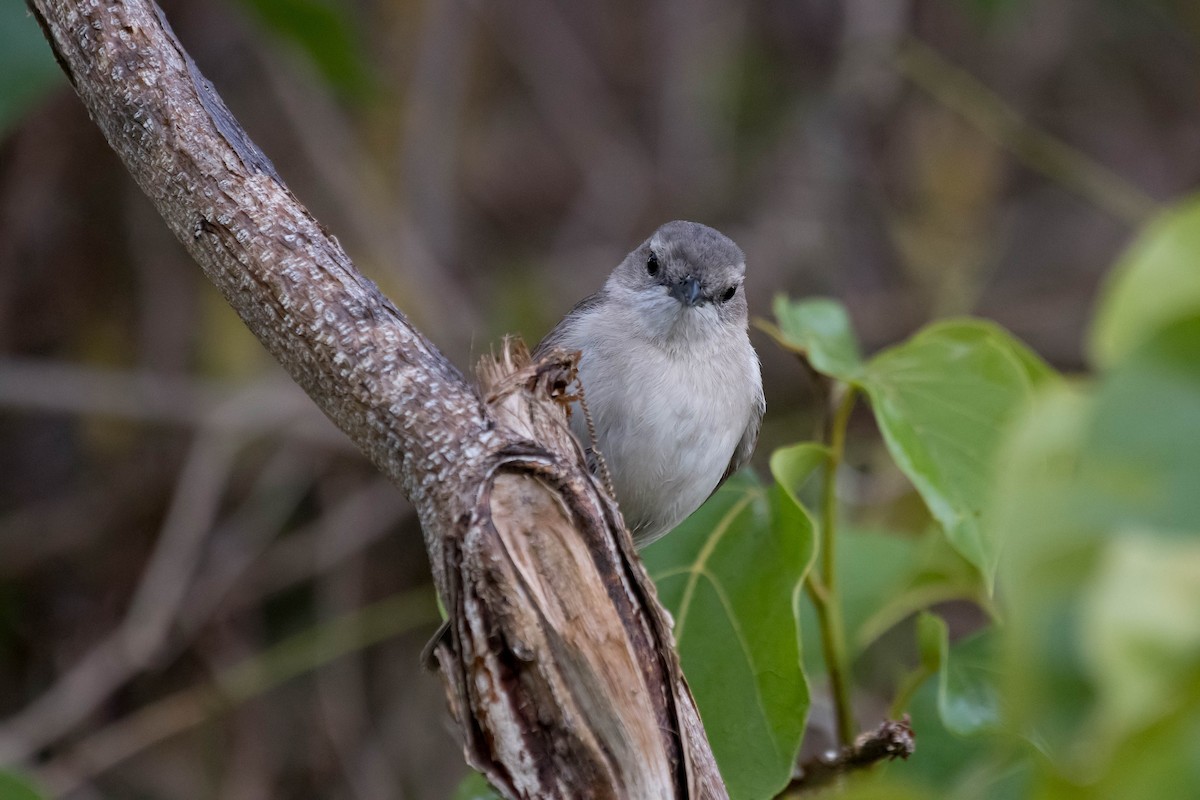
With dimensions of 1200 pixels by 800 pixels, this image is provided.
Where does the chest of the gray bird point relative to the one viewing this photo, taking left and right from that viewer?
facing the viewer

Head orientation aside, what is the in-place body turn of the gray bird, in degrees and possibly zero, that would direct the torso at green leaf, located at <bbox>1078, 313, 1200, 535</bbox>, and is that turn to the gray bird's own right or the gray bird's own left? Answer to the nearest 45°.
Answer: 0° — it already faces it

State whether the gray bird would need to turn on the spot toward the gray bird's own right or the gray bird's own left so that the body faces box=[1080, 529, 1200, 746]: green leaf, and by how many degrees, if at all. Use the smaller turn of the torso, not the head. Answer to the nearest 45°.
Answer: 0° — it already faces it
